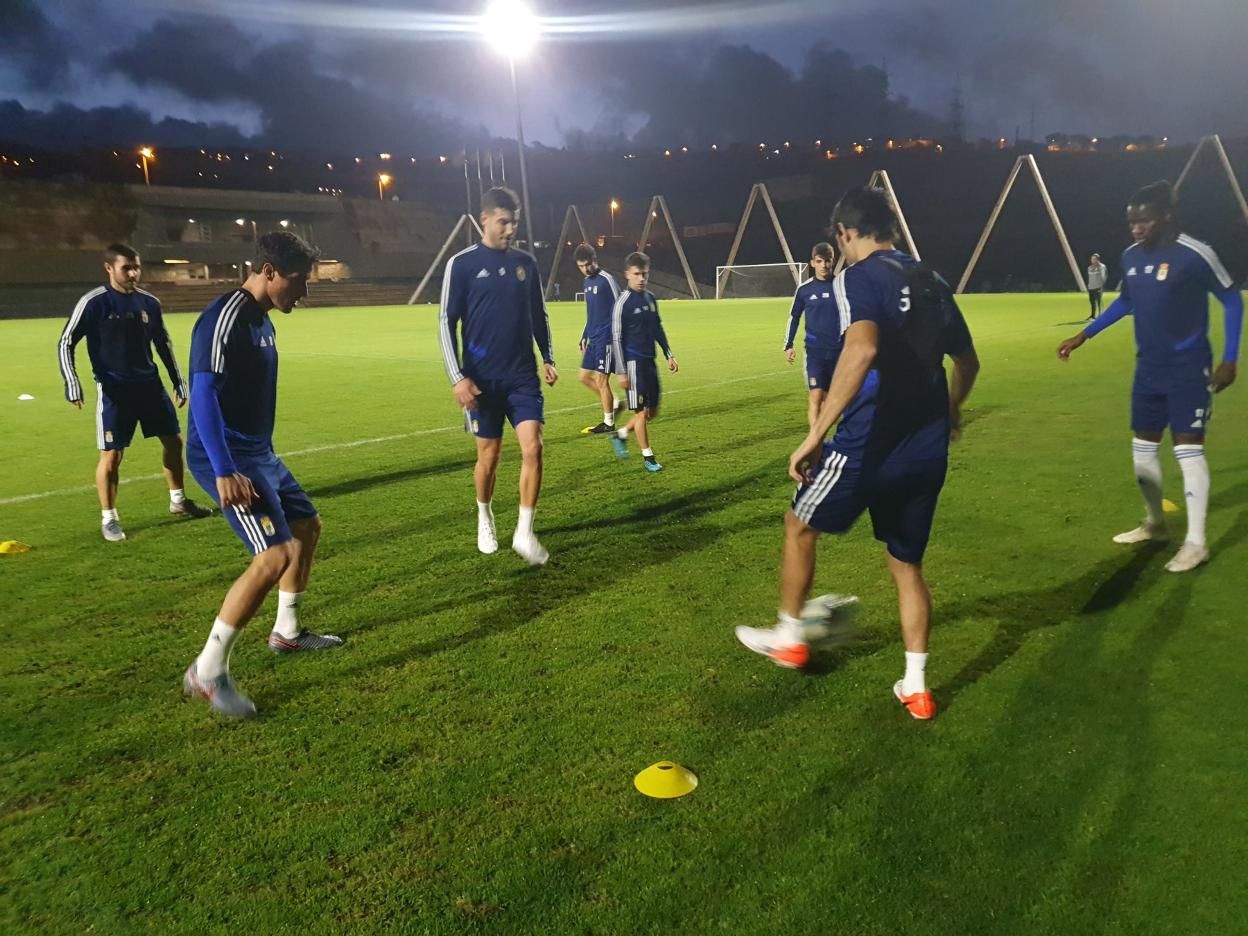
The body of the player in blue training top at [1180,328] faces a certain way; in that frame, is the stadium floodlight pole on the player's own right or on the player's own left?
on the player's own right

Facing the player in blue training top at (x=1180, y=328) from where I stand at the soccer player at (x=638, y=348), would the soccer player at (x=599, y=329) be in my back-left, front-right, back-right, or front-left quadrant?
back-left

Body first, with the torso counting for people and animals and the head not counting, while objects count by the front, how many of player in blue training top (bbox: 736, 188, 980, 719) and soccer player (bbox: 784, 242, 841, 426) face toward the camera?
1

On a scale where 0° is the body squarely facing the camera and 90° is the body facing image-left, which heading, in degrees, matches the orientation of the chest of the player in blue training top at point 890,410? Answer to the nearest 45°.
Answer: approximately 135°

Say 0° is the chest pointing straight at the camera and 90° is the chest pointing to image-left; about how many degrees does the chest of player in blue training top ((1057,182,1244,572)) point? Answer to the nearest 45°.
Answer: approximately 45°

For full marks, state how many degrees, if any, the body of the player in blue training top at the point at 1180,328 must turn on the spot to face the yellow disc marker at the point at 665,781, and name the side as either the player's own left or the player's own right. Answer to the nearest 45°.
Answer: approximately 45° to the player's own left

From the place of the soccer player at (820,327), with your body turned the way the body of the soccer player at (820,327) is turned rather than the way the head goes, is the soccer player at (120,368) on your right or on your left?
on your right

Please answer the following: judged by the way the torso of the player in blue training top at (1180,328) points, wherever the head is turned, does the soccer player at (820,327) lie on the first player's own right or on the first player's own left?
on the first player's own right
